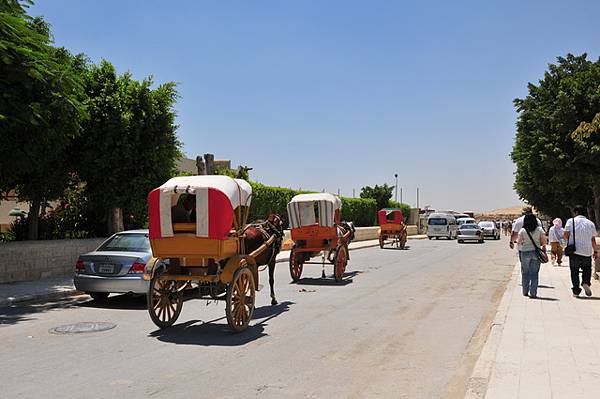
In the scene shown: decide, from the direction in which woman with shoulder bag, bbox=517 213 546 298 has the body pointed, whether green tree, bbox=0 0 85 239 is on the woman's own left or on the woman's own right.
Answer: on the woman's own left

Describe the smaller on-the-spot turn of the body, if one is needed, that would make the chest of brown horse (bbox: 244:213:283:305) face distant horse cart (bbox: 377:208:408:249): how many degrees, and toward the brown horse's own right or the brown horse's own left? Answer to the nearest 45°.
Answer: approximately 45° to the brown horse's own left

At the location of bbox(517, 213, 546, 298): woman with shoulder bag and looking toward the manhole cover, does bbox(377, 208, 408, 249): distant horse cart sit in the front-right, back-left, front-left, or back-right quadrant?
back-right

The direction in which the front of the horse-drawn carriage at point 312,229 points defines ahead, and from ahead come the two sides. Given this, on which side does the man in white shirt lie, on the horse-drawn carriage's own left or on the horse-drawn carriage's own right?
on the horse-drawn carriage's own right

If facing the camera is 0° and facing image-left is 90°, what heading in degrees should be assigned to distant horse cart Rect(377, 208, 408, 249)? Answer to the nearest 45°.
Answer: approximately 180°

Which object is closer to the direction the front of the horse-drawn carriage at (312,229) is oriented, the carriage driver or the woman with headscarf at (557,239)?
the woman with headscarf

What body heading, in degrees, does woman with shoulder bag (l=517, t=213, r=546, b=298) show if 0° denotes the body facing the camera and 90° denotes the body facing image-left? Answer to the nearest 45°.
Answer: approximately 180°

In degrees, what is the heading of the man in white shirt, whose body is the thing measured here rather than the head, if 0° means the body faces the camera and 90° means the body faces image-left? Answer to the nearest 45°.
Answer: approximately 180°
